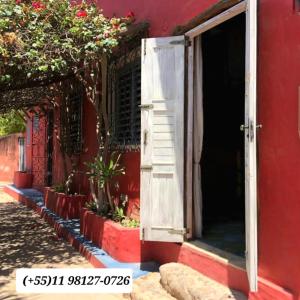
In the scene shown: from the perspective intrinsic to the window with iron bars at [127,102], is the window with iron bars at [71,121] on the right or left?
on its right

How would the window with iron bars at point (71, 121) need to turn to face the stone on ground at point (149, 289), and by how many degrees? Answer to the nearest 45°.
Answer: approximately 45° to its left

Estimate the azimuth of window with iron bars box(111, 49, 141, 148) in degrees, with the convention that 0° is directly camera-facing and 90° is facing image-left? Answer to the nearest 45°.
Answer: approximately 45°

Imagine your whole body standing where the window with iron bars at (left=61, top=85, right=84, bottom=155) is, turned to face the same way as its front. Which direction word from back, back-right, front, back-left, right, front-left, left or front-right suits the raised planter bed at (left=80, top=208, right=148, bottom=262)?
front-left

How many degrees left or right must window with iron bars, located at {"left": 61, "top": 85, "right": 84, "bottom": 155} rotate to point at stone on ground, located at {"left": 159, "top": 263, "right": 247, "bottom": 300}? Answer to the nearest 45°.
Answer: approximately 45° to its left

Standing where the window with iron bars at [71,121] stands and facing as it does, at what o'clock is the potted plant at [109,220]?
The potted plant is roughly at 10 o'clock from the window with iron bars.

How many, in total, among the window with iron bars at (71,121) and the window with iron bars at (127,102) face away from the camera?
0

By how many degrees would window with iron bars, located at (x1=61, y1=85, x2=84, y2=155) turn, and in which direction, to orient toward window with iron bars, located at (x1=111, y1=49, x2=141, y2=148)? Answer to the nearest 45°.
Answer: approximately 45° to its left
